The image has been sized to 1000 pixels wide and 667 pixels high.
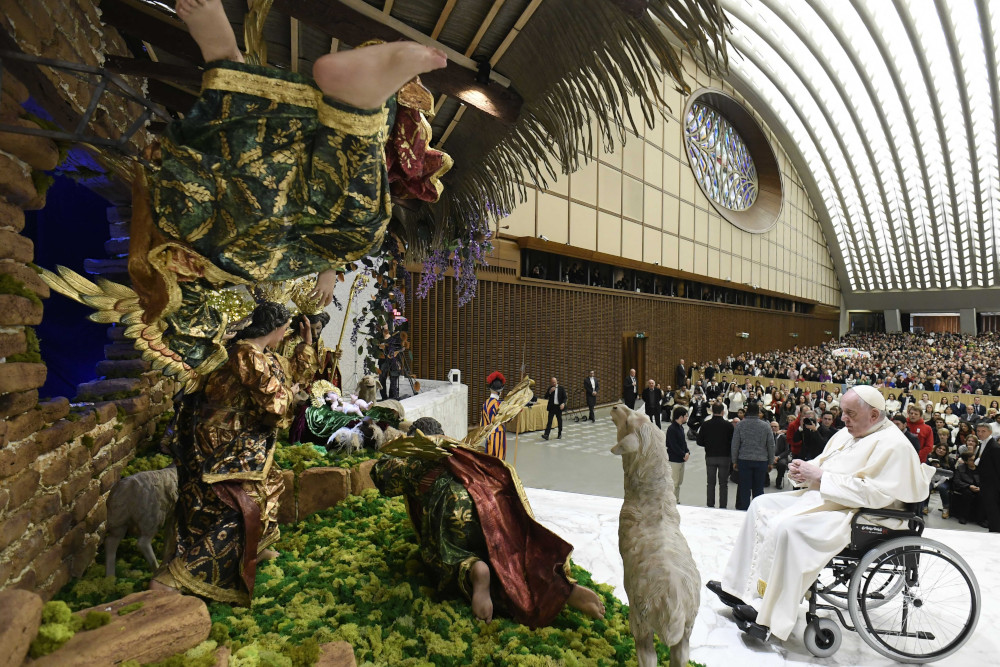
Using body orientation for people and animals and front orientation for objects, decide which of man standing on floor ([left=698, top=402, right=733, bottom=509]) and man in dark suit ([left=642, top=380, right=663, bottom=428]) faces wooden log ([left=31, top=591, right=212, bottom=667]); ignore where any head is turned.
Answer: the man in dark suit

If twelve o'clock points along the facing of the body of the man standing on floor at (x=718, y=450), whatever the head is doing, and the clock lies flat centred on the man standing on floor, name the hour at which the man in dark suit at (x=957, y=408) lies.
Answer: The man in dark suit is roughly at 1 o'clock from the man standing on floor.

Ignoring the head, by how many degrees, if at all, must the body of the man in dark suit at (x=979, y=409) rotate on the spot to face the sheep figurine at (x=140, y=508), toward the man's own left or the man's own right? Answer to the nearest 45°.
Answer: approximately 45° to the man's own left

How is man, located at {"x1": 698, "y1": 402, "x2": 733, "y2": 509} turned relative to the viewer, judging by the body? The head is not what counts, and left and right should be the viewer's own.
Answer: facing away from the viewer

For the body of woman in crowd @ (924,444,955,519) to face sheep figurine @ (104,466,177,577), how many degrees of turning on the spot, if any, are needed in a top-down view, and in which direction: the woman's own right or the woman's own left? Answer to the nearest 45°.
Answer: approximately 45° to the woman's own left

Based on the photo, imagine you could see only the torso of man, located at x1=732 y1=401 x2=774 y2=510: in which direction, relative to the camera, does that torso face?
away from the camera

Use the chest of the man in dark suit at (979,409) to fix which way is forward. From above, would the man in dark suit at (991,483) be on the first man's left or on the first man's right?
on the first man's left

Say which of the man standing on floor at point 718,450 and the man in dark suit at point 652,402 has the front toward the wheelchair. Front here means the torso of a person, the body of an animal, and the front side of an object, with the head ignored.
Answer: the man in dark suit

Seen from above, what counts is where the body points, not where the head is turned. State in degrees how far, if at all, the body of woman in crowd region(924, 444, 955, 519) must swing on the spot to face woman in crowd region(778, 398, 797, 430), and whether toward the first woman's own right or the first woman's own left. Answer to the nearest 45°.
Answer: approximately 90° to the first woman's own right
